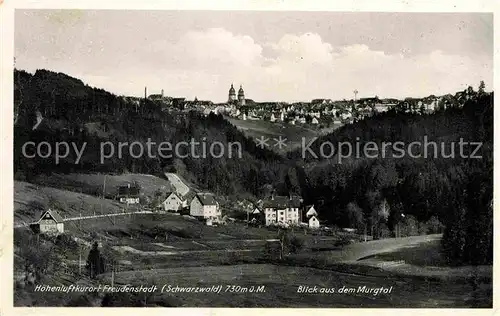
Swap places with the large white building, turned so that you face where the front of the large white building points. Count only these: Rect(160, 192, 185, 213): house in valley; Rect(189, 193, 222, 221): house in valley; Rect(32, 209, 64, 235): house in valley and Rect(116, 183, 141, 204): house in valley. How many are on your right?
4

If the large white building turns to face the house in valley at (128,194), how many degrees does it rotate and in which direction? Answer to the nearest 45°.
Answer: approximately 90° to its right

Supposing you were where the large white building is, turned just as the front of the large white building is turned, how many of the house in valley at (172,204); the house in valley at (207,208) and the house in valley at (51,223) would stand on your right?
3

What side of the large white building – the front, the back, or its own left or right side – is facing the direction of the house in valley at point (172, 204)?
right

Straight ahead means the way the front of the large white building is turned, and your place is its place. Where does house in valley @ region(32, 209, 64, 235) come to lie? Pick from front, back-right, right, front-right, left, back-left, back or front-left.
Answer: right

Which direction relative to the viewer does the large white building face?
toward the camera
